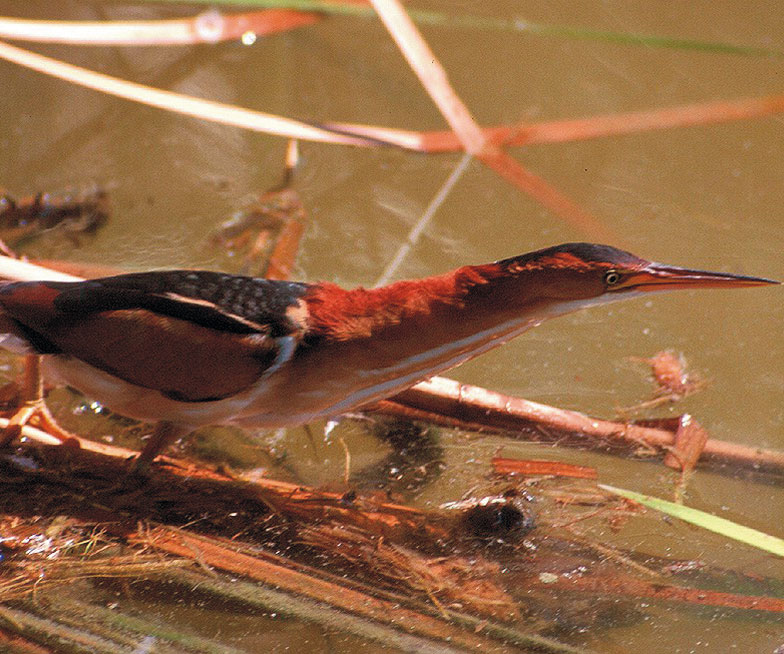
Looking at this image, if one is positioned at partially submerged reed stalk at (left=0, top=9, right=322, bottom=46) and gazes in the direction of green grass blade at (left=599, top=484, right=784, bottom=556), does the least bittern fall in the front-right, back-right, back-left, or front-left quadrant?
front-right

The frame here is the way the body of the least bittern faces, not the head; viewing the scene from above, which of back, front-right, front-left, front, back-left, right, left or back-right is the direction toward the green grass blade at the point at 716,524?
front

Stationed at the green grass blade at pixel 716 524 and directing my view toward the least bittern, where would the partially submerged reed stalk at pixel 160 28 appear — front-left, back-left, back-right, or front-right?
front-right

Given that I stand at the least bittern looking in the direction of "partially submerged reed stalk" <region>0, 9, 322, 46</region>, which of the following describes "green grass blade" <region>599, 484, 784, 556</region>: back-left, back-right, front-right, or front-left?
back-right

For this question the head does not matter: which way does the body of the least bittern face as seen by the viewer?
to the viewer's right
